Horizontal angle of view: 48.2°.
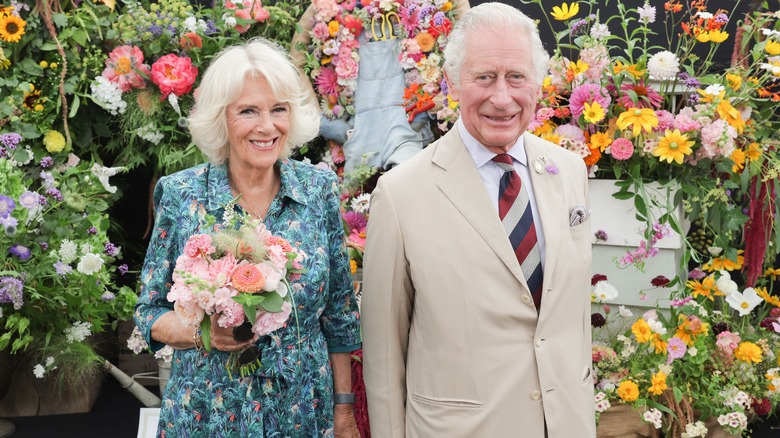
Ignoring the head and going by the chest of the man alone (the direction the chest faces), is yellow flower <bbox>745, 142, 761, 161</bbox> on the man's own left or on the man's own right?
on the man's own left

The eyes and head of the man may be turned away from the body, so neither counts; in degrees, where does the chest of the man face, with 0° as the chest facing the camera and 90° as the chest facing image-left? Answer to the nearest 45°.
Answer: approximately 315°

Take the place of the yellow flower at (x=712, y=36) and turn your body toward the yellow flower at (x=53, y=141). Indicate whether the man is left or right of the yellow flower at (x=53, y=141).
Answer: left

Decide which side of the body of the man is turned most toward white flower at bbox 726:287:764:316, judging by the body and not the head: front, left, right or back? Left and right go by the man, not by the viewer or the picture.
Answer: left

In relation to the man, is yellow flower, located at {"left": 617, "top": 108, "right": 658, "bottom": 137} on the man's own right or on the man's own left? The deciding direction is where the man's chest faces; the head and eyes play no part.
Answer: on the man's own left

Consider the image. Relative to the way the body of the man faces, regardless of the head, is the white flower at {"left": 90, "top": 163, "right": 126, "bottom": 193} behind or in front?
behind

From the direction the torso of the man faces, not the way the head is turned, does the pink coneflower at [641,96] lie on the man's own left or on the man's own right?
on the man's own left
